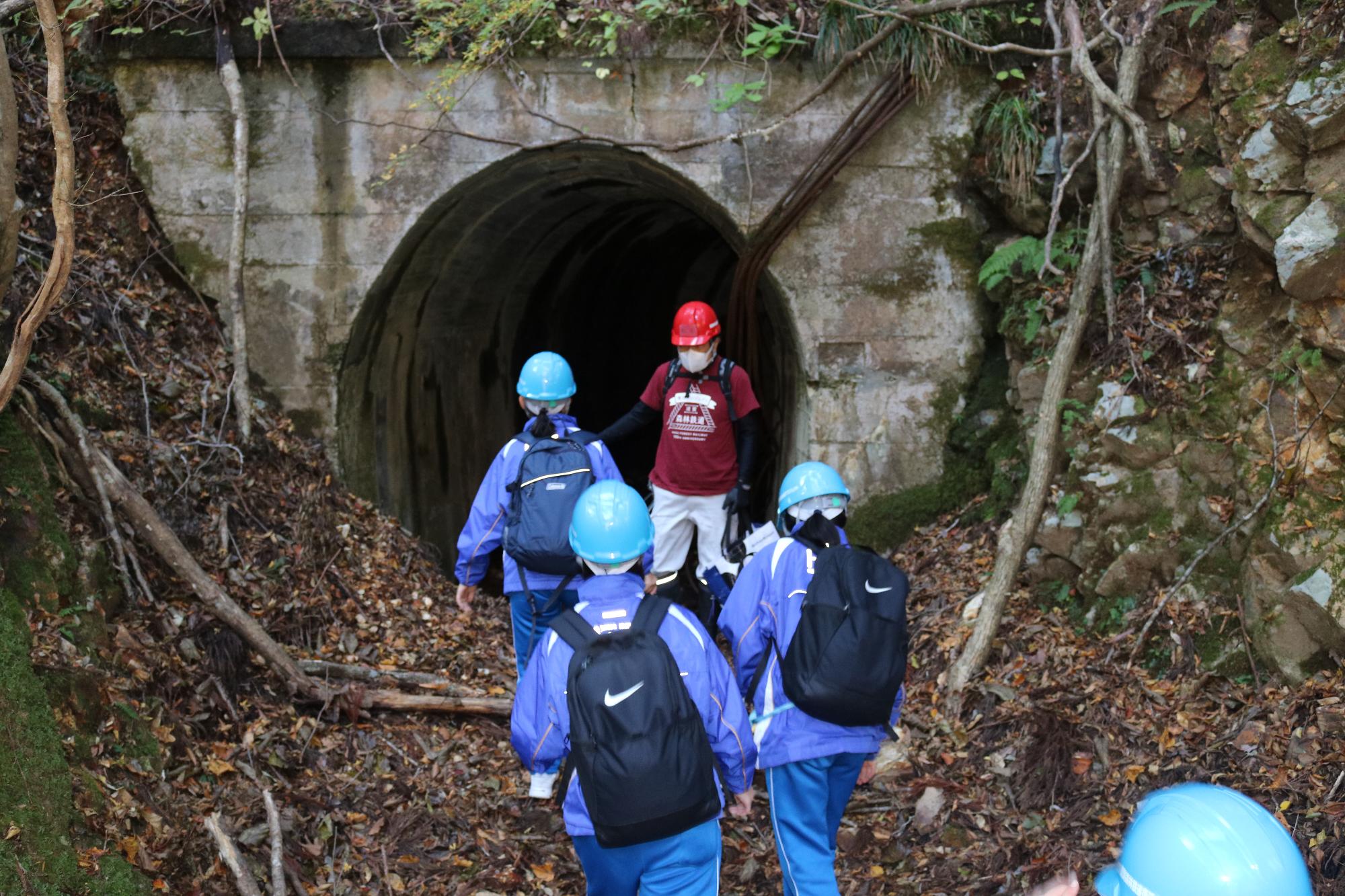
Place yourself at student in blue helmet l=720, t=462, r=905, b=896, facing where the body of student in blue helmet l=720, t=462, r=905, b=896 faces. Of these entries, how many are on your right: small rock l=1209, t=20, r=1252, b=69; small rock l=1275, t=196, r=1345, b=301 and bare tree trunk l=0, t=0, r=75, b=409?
2

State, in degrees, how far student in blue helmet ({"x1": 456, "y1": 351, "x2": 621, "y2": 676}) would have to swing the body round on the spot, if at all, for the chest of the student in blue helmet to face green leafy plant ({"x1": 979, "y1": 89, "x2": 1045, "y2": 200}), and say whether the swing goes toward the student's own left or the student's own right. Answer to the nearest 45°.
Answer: approximately 45° to the student's own right

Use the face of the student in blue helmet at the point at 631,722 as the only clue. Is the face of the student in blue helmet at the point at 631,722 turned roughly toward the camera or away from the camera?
away from the camera

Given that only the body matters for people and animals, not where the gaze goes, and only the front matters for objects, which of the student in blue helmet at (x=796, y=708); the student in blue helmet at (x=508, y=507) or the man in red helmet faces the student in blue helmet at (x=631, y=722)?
the man in red helmet

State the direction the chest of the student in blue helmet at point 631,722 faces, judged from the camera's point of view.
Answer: away from the camera

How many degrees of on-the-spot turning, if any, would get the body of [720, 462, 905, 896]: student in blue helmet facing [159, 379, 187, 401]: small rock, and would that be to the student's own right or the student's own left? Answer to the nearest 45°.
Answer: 0° — they already face it

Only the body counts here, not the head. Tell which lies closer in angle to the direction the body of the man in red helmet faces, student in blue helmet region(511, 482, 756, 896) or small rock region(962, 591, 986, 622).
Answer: the student in blue helmet

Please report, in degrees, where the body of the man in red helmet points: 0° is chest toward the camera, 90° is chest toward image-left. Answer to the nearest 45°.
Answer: approximately 0°

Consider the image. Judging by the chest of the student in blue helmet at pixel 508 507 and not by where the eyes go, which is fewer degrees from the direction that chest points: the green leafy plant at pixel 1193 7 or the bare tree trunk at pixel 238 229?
the bare tree trunk

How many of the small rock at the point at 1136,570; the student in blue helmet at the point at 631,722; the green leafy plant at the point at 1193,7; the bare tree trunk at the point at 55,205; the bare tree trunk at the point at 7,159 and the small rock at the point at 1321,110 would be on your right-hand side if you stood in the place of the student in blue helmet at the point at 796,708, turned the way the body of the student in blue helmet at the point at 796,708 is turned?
3

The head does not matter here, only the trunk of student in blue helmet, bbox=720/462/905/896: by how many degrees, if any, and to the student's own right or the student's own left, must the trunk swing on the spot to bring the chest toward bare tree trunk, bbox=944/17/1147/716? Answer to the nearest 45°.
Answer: approximately 90° to the student's own right

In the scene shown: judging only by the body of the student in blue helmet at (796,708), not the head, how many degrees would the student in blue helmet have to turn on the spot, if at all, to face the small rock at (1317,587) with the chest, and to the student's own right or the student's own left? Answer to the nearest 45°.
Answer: approximately 90° to the student's own right

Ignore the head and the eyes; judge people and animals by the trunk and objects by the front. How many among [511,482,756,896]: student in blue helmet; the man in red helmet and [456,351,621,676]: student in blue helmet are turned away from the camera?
2

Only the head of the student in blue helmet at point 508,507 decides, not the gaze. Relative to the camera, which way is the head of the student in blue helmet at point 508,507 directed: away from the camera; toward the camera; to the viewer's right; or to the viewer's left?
away from the camera

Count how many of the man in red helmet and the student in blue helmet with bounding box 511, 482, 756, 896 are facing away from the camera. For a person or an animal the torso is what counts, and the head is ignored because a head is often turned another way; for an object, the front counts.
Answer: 1

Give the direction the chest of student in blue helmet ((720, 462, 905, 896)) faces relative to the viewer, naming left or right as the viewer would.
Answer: facing away from the viewer and to the left of the viewer
